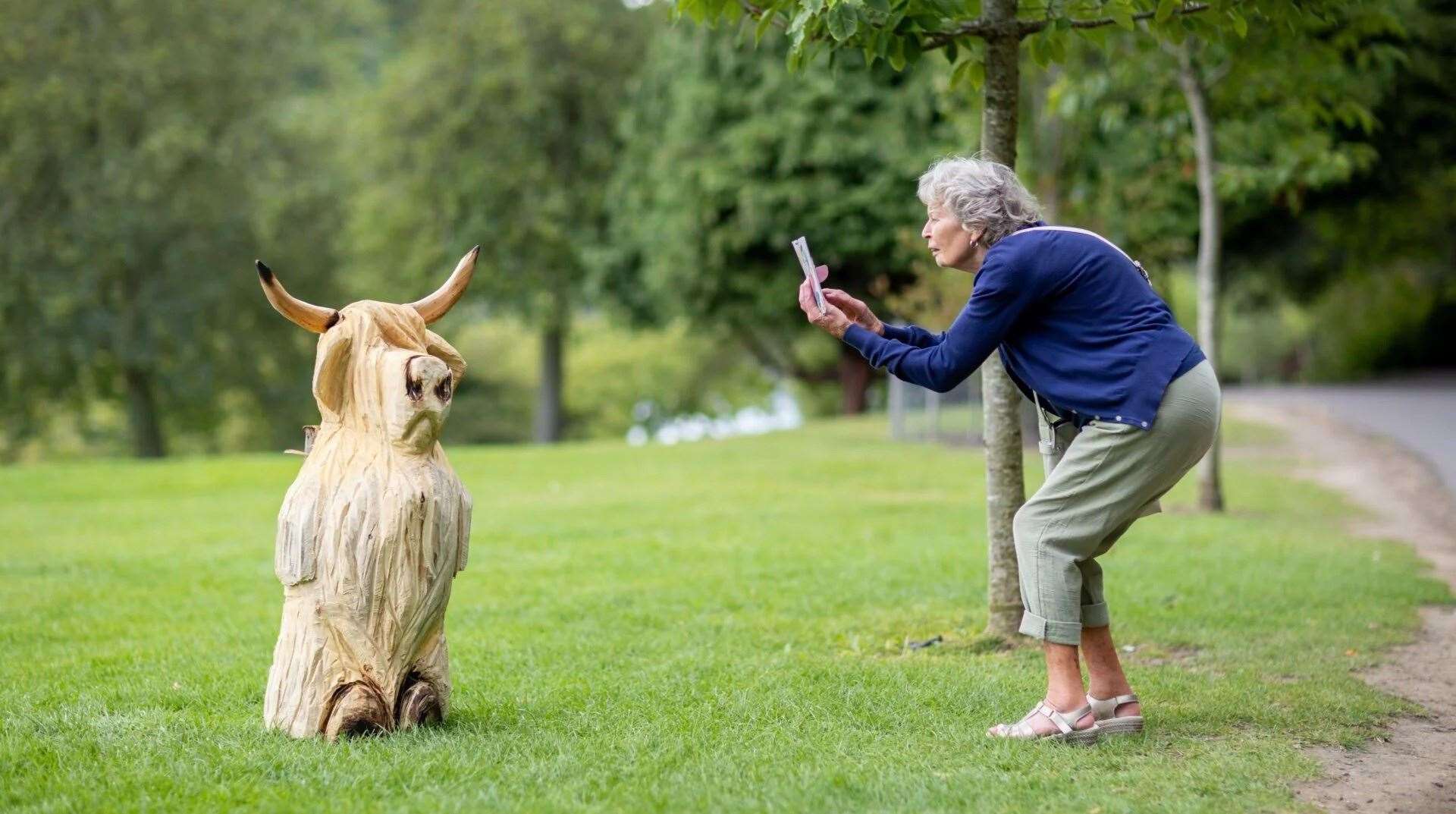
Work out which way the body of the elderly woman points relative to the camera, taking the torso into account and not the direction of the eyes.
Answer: to the viewer's left

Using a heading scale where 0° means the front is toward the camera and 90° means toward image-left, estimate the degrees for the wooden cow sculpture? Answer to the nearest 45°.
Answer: approximately 315°

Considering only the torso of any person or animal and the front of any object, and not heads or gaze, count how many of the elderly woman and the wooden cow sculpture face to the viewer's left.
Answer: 1

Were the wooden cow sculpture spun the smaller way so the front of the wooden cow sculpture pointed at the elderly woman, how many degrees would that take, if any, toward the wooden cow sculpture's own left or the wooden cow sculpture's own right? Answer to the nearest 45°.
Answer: approximately 45° to the wooden cow sculpture's own left

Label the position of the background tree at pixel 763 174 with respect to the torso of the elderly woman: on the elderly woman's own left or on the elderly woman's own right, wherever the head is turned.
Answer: on the elderly woman's own right

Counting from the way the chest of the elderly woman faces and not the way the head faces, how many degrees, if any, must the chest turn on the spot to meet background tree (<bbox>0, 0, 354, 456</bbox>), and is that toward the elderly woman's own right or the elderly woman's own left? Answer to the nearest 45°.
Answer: approximately 45° to the elderly woman's own right

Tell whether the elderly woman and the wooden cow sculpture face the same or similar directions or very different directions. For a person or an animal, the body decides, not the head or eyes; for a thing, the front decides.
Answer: very different directions

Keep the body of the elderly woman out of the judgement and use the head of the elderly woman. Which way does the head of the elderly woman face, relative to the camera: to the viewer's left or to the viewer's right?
to the viewer's left
